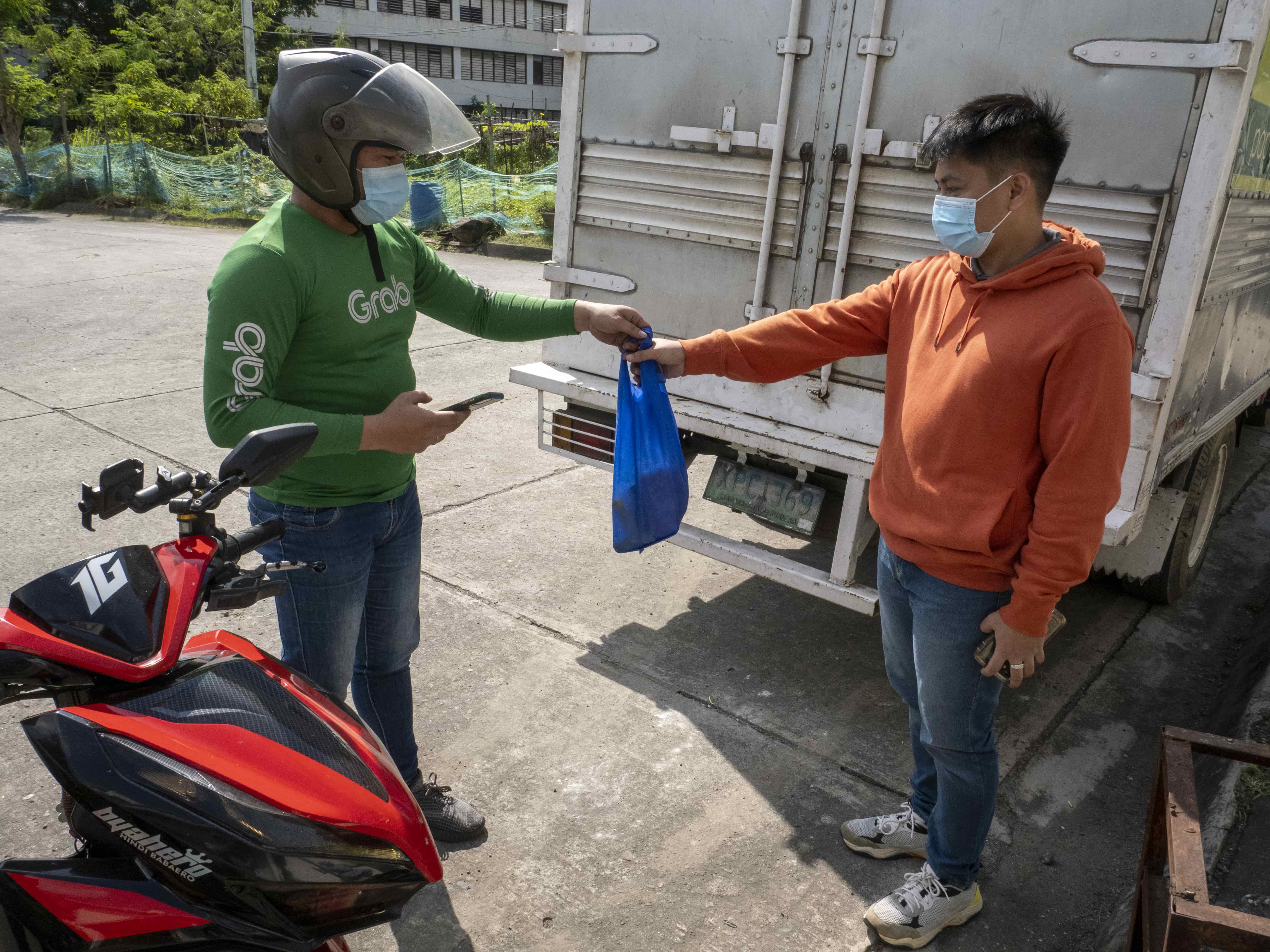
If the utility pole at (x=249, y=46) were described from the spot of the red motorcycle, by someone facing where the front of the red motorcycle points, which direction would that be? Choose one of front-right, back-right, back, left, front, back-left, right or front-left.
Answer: back-left

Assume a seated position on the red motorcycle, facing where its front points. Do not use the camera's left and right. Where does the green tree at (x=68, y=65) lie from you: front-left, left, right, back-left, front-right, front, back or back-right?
back-left

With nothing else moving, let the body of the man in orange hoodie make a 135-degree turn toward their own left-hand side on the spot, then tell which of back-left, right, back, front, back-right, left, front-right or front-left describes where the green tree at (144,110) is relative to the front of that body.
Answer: back-left

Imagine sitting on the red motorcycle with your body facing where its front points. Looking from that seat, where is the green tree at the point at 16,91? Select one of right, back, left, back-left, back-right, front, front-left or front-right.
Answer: back-left

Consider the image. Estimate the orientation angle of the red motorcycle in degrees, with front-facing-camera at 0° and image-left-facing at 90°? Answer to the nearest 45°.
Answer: approximately 315°

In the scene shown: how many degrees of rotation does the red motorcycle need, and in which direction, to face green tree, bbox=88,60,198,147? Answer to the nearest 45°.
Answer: approximately 135° to its left

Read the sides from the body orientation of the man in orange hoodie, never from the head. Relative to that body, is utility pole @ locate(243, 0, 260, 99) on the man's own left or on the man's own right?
on the man's own right

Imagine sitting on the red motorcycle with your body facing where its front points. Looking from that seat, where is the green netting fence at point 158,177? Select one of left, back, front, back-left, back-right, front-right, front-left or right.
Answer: back-left

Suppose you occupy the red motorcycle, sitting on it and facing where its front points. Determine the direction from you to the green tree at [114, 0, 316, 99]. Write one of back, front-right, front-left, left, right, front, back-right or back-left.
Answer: back-left

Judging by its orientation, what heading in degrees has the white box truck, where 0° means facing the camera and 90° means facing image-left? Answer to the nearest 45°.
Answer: approximately 225°

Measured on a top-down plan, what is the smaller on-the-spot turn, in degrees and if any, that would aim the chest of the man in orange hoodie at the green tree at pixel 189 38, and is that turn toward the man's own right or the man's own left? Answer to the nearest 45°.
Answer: approximately 90° to the man's own right
